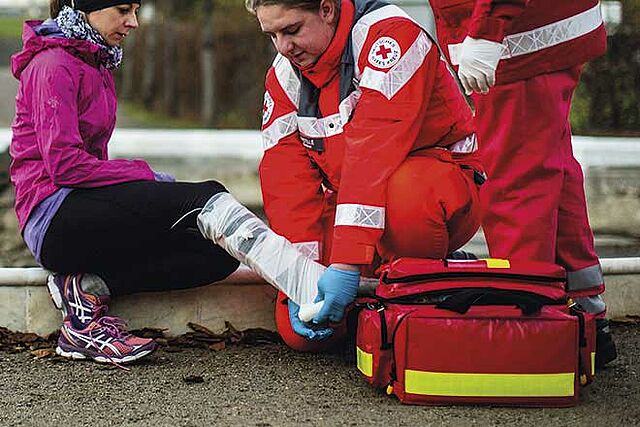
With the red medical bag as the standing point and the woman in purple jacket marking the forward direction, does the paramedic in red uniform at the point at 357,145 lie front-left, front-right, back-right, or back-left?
front-right

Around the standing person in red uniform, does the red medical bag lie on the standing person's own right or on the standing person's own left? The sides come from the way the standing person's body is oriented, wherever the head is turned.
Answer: on the standing person's own left

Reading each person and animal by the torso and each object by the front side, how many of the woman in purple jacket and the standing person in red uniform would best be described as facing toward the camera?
0

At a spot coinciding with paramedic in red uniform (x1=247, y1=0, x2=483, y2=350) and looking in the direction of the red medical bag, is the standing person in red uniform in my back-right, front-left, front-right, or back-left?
front-left

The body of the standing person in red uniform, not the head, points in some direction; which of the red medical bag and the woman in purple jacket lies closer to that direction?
the woman in purple jacket

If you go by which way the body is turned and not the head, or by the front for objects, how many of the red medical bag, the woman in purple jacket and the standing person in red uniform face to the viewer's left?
1

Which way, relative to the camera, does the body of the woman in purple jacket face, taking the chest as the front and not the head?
to the viewer's right

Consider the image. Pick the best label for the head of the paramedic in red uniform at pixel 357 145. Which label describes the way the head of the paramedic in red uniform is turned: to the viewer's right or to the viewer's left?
to the viewer's left

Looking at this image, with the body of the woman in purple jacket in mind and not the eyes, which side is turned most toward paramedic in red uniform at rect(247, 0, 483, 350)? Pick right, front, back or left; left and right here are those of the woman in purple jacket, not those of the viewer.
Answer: front

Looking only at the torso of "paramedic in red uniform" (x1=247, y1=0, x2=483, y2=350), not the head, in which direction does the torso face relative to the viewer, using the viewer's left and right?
facing the viewer and to the left of the viewer

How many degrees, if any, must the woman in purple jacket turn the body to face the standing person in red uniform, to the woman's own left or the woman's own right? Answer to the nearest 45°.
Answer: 0° — they already face them

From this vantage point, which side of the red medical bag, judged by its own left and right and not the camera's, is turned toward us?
front

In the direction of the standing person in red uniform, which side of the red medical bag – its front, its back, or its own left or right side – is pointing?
back

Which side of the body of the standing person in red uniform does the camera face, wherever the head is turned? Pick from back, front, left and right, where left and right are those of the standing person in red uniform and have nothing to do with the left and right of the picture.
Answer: left

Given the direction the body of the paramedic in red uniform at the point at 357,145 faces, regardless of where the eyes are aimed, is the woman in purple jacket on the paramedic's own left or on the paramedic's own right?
on the paramedic's own right
